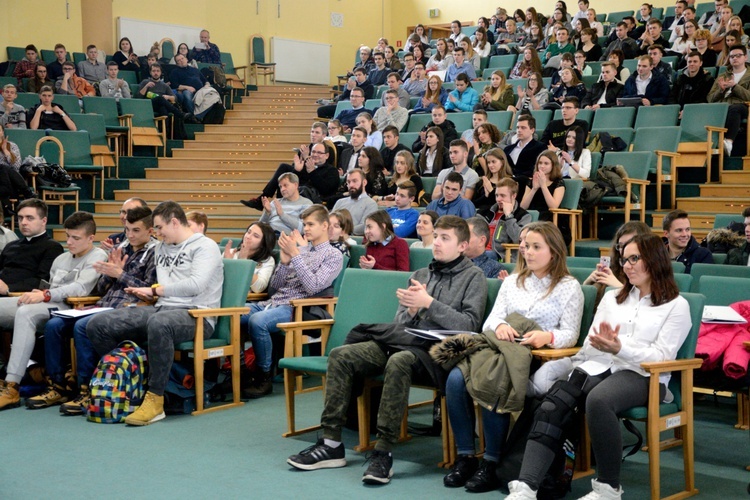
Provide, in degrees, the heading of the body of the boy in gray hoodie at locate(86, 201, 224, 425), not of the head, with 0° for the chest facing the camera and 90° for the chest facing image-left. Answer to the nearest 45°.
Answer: approximately 45°

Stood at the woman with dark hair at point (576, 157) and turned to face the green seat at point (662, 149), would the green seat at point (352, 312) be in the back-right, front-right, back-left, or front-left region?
back-right

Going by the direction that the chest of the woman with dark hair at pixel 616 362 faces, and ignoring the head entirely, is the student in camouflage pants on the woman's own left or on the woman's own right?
on the woman's own right

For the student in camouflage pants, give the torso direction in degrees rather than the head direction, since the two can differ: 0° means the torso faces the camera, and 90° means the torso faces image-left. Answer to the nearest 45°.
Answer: approximately 45°

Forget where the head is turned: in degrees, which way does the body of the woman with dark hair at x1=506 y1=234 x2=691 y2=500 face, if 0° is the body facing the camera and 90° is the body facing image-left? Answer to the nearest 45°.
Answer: approximately 45°

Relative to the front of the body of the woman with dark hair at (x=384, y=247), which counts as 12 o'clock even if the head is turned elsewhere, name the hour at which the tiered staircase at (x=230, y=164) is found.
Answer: The tiered staircase is roughly at 4 o'clock from the woman with dark hair.

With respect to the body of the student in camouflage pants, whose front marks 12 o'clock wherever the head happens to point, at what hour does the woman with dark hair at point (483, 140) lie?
The woman with dark hair is roughly at 5 o'clock from the student in camouflage pants.

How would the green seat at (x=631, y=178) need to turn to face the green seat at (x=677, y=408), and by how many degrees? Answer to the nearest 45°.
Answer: approximately 45° to its left

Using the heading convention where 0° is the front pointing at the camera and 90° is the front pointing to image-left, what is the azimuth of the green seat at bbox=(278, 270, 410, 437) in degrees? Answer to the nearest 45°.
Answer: approximately 45°
